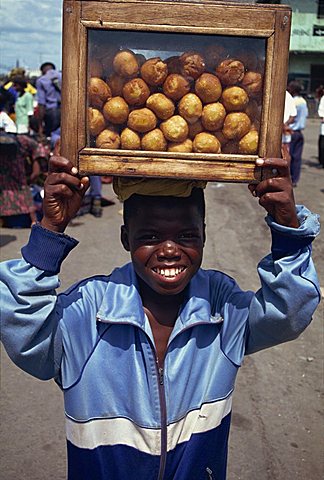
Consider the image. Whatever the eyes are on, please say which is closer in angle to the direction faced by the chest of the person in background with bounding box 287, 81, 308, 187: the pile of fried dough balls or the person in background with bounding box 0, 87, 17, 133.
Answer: the person in background

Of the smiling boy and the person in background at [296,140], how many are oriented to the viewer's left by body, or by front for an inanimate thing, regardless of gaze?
1

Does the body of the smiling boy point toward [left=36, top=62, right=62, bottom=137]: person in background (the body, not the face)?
no

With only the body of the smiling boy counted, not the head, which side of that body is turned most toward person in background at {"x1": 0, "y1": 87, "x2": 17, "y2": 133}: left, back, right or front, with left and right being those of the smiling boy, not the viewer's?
back

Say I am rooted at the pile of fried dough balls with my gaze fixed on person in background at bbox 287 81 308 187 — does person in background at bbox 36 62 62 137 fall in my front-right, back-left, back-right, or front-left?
front-left

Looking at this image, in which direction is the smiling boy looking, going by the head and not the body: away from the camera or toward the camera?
toward the camera

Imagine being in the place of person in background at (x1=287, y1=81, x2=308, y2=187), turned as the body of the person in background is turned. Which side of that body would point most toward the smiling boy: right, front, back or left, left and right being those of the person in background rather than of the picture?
left

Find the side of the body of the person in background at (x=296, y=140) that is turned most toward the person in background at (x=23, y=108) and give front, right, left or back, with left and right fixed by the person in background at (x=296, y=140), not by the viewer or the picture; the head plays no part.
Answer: front

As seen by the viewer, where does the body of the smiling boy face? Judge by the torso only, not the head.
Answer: toward the camera

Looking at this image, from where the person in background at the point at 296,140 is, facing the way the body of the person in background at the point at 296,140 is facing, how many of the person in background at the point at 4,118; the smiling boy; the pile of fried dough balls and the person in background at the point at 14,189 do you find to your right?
0

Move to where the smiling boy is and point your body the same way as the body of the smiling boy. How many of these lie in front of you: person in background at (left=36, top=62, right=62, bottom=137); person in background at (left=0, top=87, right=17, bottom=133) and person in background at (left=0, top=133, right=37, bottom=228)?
0

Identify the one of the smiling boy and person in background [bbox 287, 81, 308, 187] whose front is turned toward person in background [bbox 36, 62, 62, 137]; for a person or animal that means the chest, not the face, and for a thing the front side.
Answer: person in background [bbox 287, 81, 308, 187]

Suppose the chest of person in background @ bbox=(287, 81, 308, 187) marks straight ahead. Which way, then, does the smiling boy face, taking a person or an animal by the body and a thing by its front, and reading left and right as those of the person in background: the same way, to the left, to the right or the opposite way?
to the left

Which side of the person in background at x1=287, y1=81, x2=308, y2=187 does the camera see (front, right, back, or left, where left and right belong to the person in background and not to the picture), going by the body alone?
left
